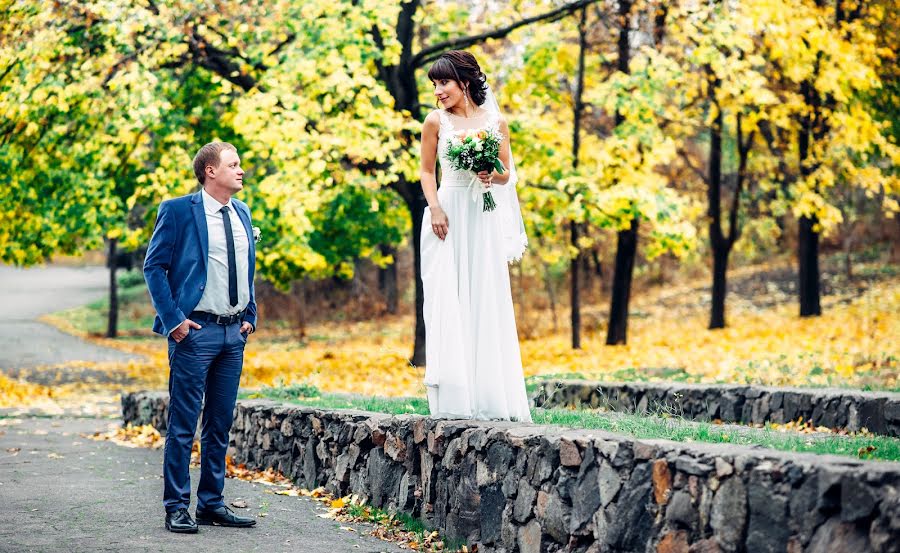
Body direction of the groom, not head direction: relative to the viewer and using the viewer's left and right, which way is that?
facing the viewer and to the right of the viewer

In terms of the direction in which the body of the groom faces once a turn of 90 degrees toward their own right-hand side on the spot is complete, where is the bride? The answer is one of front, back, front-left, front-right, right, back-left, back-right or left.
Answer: back-left

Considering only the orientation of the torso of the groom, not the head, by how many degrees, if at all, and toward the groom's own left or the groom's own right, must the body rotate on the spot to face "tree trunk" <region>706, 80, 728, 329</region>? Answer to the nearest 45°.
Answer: approximately 90° to the groom's own left

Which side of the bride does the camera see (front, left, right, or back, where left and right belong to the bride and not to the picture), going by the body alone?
front

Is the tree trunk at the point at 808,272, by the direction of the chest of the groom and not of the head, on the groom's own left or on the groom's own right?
on the groom's own left

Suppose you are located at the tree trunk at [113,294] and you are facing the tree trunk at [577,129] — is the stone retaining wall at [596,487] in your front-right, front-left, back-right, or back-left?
front-right

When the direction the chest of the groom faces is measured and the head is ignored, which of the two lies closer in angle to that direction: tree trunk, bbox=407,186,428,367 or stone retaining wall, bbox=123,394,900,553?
the stone retaining wall

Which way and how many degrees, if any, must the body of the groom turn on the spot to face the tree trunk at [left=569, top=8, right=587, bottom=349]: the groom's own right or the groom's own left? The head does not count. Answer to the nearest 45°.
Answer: approximately 90° to the groom's own left

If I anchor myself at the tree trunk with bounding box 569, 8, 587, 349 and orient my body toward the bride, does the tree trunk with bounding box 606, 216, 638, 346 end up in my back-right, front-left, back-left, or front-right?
back-left

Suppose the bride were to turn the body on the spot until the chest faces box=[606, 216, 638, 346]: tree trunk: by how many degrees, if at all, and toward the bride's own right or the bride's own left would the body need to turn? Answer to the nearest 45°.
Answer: approximately 180°

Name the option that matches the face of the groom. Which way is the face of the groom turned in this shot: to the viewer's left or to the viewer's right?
to the viewer's right
